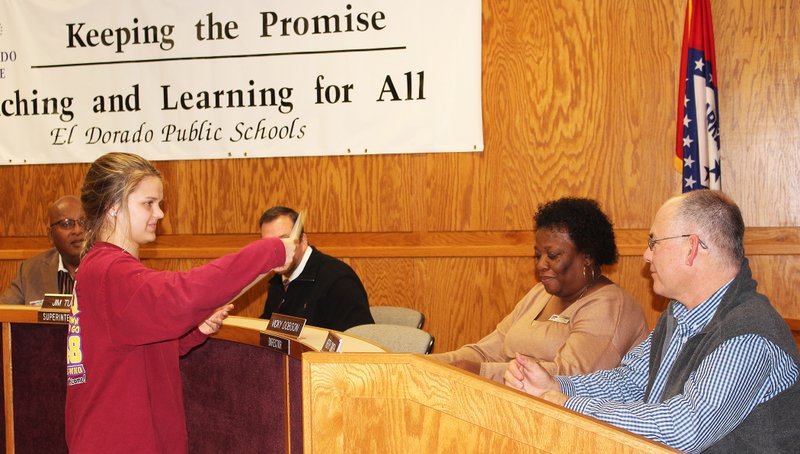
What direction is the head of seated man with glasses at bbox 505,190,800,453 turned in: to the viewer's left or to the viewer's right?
to the viewer's left

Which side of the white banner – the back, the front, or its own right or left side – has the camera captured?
front

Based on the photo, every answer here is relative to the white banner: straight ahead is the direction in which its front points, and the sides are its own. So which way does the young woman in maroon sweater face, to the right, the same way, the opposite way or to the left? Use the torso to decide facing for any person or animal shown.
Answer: to the left

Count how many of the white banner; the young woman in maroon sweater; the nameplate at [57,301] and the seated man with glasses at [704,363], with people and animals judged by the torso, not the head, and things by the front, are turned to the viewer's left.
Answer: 1

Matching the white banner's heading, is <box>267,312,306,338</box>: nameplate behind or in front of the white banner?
in front

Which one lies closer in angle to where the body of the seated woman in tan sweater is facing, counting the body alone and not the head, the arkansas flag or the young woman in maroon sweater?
the young woman in maroon sweater

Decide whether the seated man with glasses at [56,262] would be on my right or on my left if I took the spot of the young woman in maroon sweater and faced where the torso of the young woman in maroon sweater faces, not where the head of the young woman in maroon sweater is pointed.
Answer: on my left

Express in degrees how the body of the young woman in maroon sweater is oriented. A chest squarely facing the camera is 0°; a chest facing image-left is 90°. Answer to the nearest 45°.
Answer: approximately 270°

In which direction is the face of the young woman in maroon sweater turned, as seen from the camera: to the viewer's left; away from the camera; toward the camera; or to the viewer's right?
to the viewer's right

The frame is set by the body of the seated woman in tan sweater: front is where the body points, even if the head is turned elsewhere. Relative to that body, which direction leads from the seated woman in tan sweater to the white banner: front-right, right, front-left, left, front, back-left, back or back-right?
right

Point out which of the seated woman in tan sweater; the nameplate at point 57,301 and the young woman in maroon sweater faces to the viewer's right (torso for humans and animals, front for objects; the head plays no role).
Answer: the young woman in maroon sweater

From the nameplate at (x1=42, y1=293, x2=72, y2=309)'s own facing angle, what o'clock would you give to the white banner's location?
The white banner is roughly at 7 o'clock from the nameplate.

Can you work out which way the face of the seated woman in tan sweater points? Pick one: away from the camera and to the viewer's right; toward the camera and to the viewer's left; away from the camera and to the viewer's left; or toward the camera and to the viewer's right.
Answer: toward the camera and to the viewer's left

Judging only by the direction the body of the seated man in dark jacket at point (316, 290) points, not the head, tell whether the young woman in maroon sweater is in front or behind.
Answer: in front

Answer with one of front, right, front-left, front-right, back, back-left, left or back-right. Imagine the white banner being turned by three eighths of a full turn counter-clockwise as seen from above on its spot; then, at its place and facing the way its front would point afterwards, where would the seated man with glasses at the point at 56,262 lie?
back
